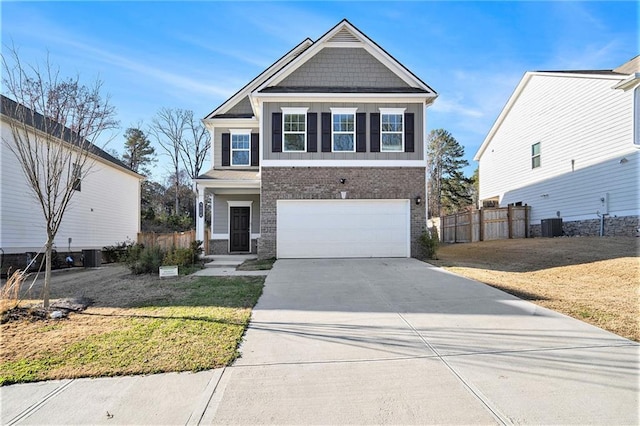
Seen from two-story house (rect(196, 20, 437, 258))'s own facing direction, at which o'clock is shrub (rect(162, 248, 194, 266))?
The shrub is roughly at 2 o'clock from the two-story house.

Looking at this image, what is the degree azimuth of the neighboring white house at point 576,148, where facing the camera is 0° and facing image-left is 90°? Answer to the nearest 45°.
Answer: approximately 315°

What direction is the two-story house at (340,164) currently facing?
toward the camera

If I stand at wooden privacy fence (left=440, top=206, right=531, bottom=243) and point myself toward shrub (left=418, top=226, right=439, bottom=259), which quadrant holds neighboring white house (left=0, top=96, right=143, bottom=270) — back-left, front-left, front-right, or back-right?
front-right

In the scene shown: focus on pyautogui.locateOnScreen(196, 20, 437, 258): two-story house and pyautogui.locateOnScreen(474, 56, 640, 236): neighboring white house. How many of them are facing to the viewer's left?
0

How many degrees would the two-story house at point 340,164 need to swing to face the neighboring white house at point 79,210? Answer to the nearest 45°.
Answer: approximately 90° to its right

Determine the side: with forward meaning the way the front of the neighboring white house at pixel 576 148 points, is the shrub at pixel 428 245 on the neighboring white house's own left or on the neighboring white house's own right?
on the neighboring white house's own right

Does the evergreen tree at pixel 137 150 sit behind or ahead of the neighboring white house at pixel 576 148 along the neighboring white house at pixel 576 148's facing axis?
behind

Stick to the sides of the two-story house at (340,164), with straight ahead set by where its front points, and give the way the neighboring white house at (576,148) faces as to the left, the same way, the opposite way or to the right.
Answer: the same way

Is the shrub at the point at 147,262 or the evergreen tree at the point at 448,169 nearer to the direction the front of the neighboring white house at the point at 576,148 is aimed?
the shrub

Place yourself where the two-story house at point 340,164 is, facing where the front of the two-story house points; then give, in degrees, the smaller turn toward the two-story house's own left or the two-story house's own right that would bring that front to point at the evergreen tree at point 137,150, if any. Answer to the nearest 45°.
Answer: approximately 135° to the two-story house's own right

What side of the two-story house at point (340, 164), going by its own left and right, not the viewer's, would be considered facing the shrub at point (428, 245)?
left

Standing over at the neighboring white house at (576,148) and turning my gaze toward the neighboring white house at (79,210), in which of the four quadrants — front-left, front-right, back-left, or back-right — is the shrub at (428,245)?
front-left

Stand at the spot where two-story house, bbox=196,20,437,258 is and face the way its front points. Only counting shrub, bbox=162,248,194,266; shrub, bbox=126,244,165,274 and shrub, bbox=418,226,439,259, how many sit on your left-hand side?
1

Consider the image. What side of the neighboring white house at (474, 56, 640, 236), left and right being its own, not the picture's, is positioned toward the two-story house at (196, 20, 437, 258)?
right

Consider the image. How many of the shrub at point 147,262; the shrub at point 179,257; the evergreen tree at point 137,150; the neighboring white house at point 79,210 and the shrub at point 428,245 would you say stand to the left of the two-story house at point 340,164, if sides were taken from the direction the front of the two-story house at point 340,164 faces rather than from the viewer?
1
